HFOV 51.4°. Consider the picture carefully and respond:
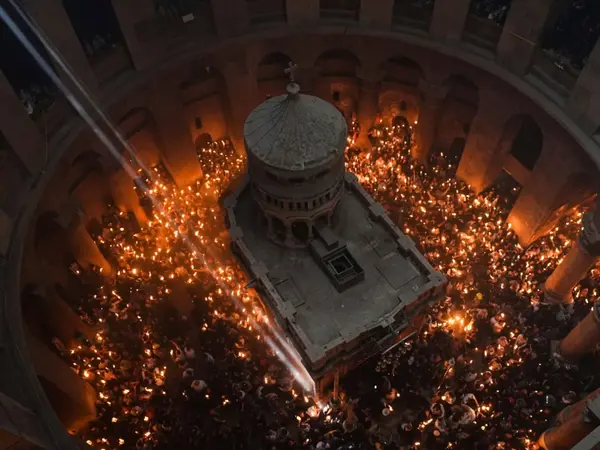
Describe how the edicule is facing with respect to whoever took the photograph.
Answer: facing the viewer and to the right of the viewer
